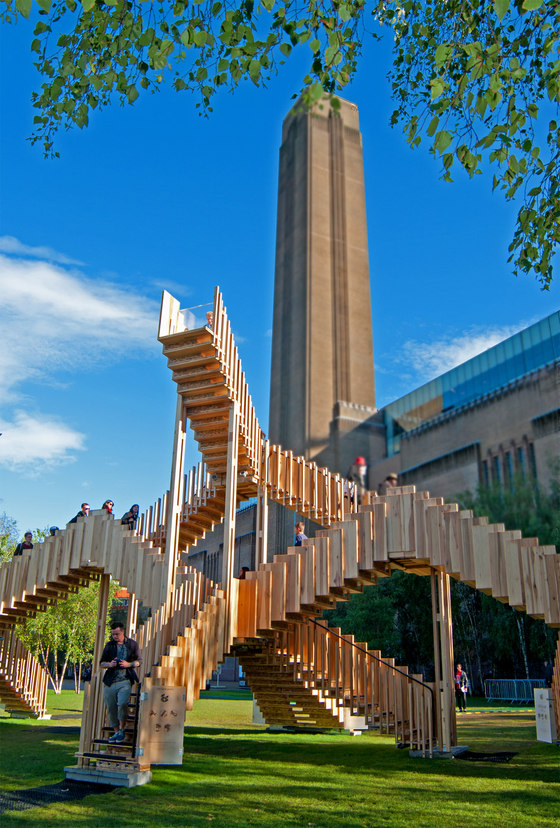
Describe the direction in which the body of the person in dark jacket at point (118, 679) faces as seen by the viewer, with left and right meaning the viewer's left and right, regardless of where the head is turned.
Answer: facing the viewer

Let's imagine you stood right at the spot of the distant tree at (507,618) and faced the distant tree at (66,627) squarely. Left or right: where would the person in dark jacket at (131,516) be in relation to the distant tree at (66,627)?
left

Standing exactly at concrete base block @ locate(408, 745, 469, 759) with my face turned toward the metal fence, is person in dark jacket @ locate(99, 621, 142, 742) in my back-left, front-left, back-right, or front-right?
back-left

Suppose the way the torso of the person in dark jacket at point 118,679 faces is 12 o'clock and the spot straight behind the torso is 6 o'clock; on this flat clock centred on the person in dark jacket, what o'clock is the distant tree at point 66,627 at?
The distant tree is roughly at 6 o'clock from the person in dark jacket.

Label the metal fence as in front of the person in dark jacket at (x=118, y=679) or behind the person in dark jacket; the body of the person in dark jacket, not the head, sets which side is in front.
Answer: behind

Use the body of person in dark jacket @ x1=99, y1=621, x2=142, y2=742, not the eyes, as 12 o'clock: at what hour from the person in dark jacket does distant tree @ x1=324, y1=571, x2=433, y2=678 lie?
The distant tree is roughly at 7 o'clock from the person in dark jacket.

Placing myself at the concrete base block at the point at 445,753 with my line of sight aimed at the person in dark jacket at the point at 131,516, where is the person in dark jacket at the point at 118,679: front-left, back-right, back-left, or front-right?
front-left

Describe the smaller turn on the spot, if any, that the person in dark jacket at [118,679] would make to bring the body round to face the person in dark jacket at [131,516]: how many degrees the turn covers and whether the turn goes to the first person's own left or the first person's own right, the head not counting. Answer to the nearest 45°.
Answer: approximately 180°

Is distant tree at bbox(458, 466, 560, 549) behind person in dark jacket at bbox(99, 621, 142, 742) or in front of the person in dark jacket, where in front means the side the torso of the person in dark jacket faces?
behind

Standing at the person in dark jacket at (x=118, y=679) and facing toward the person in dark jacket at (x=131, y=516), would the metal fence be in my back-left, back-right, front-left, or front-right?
front-right

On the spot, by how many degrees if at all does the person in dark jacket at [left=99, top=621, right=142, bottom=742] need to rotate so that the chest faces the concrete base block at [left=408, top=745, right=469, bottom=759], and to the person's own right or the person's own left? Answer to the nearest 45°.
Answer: approximately 90° to the person's own left
